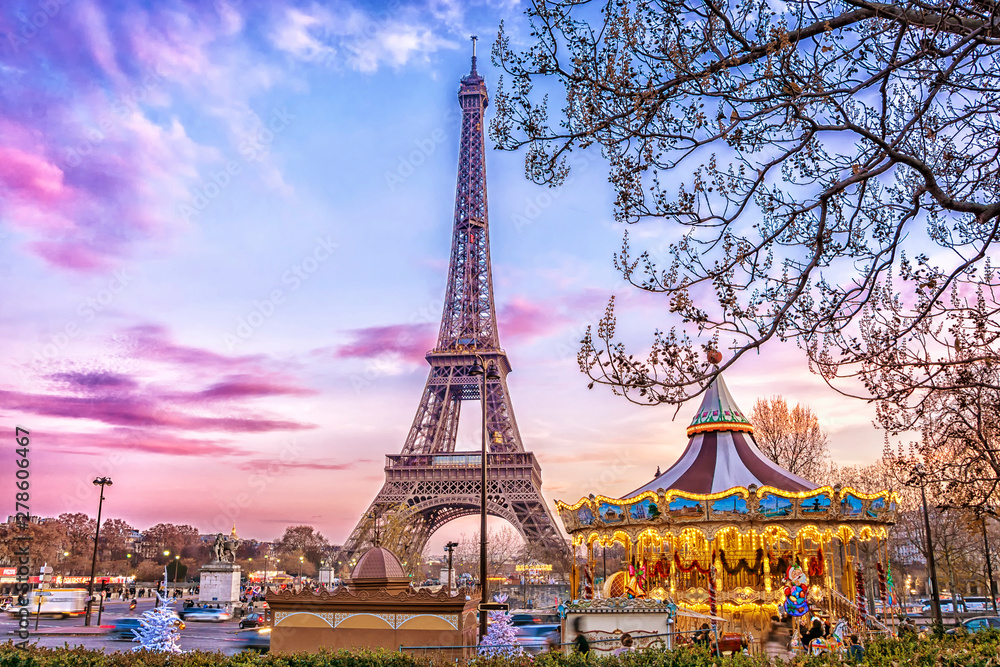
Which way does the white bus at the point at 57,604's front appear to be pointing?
to the viewer's left

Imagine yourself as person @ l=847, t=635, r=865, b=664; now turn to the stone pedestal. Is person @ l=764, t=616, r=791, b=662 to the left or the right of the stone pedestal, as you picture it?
left

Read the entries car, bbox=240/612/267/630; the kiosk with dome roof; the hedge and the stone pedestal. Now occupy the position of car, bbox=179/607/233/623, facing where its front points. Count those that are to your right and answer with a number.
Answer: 1

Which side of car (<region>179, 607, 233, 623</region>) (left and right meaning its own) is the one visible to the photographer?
left

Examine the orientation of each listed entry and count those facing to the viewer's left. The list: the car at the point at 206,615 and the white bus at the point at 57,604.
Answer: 2

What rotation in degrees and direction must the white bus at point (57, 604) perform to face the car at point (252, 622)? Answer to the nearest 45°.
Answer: approximately 135° to its left

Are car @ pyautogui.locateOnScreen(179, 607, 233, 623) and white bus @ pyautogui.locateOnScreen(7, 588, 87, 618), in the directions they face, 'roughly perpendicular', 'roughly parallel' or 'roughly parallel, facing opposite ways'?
roughly parallel

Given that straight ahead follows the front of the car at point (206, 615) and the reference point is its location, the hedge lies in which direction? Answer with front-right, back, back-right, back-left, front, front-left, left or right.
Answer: left
